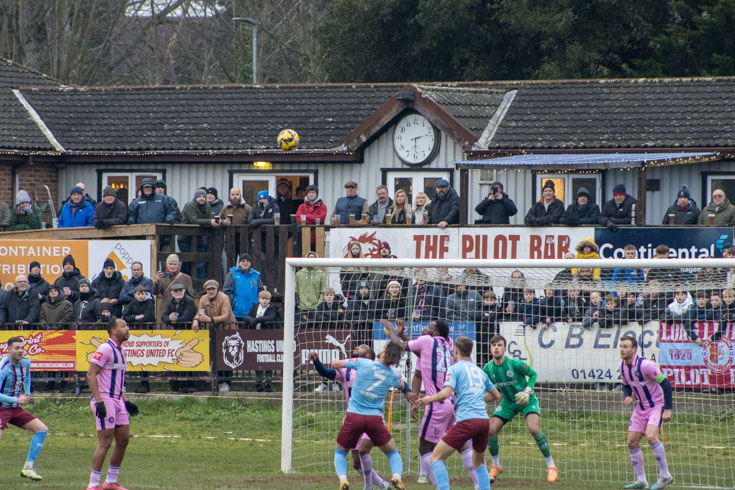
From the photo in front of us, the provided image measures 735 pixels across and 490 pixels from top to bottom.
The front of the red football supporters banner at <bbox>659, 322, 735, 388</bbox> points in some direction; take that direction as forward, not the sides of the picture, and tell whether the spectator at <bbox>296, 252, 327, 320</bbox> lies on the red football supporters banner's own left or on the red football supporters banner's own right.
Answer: on the red football supporters banner's own right

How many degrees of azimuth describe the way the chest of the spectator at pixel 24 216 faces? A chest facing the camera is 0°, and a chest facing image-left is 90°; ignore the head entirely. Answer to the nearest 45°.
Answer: approximately 0°

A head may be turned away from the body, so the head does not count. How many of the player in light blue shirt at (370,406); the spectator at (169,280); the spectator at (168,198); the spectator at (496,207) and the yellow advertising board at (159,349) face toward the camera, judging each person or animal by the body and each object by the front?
4

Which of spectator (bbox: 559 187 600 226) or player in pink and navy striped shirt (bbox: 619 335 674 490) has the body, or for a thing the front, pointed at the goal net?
the spectator
